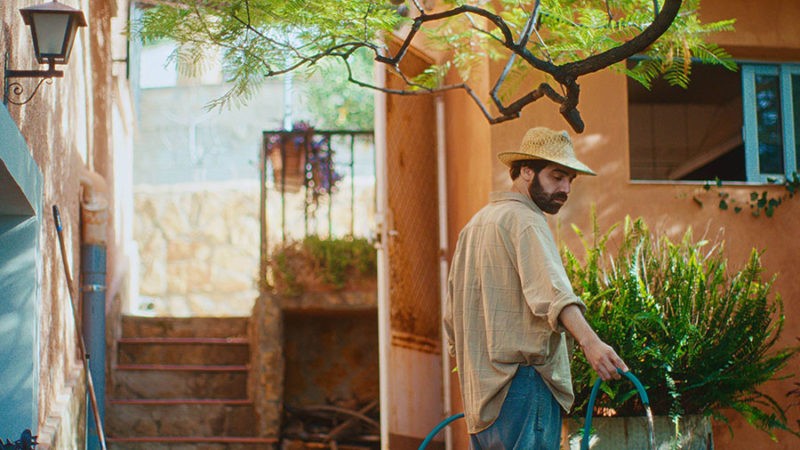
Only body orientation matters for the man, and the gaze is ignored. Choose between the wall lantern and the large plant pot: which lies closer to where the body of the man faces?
the large plant pot

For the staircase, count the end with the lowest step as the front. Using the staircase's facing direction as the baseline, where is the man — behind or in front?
in front

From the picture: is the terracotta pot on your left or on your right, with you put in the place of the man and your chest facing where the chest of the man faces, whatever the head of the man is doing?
on your left

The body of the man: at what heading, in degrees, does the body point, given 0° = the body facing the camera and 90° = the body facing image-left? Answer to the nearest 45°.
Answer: approximately 225°

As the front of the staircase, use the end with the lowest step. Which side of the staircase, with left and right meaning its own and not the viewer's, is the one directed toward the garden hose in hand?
front

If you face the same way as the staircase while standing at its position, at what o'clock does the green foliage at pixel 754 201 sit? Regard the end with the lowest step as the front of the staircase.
The green foliage is roughly at 10 o'clock from the staircase.

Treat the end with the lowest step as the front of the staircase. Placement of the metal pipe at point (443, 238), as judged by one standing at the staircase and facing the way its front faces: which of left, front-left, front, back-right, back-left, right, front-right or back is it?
front-left

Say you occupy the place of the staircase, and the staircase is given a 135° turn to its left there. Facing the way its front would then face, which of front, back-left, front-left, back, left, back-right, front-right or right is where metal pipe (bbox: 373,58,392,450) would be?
right

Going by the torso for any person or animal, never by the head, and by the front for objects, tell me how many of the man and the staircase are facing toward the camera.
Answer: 1

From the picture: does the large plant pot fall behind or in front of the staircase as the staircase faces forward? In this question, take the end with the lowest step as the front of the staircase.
in front
